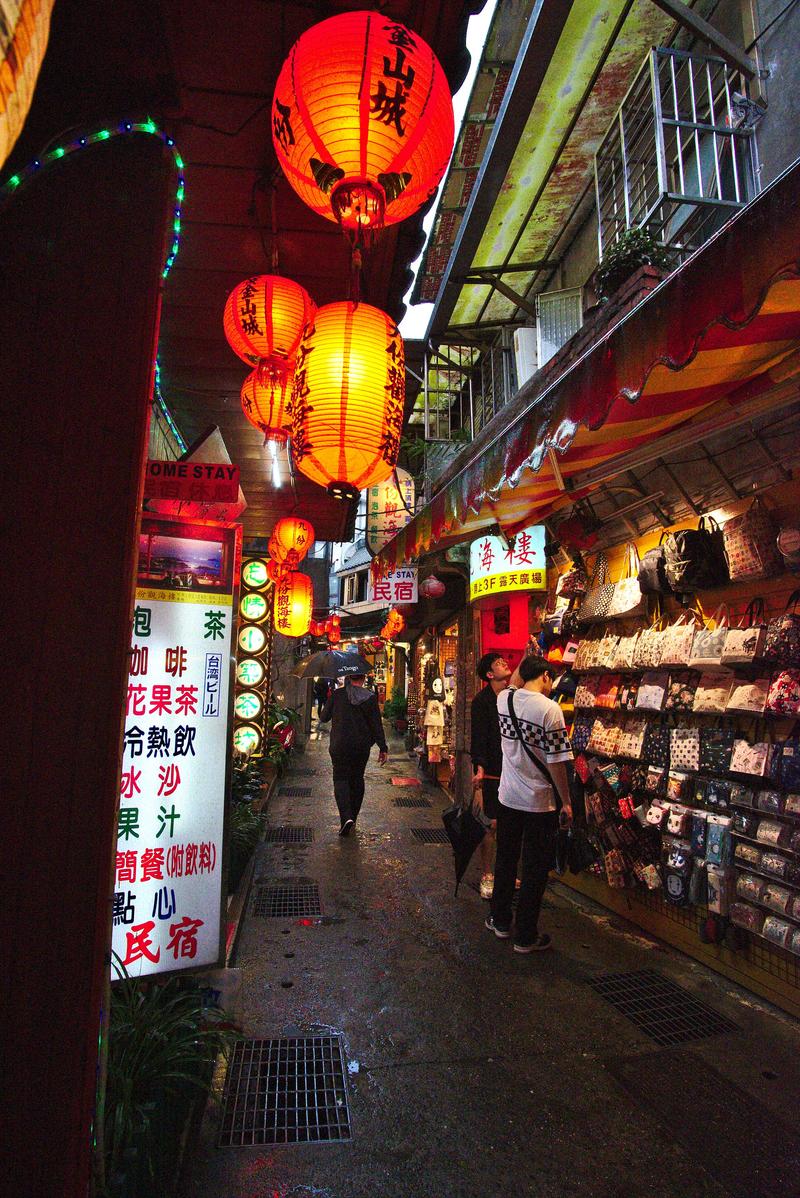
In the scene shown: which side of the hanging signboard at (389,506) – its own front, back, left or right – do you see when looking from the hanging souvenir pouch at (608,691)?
front

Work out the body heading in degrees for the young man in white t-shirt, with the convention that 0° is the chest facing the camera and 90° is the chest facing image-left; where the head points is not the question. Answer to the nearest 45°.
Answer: approximately 225°

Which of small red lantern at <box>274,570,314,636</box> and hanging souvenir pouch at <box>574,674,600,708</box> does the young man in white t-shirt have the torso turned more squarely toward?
the hanging souvenir pouch

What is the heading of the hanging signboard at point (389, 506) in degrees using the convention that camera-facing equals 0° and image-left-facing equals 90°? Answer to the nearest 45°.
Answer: approximately 0°

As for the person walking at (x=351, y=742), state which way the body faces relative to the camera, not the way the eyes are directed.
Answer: away from the camera

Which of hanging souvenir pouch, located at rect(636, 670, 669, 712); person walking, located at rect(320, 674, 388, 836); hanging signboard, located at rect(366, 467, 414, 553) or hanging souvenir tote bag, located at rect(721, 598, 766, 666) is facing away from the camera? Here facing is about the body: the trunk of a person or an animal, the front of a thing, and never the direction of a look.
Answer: the person walking

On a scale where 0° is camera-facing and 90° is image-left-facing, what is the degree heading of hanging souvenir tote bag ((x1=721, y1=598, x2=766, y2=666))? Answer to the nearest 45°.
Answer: approximately 45°
